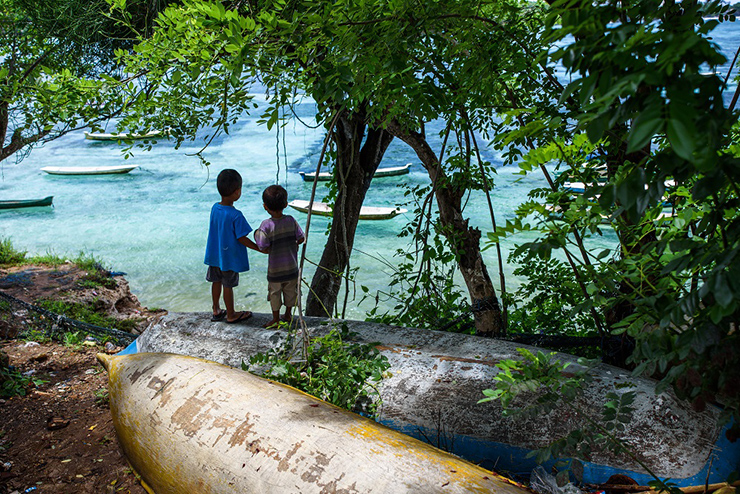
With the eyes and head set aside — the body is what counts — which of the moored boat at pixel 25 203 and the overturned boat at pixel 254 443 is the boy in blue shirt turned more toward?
the moored boat

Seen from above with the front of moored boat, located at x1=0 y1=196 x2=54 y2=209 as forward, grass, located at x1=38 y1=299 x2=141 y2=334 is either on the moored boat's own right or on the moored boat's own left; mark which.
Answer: on the moored boat's own right

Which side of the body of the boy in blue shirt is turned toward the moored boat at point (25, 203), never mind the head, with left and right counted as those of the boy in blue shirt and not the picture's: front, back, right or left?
left

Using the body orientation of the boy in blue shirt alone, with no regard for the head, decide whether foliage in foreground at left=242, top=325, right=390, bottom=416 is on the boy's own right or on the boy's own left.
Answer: on the boy's own right

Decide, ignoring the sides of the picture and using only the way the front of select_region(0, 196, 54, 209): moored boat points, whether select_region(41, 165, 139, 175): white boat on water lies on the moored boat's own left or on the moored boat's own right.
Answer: on the moored boat's own left

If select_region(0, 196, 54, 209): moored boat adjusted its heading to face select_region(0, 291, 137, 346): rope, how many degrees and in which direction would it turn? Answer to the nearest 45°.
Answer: approximately 90° to its right

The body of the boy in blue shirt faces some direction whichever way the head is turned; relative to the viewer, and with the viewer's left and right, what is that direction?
facing away from the viewer and to the right of the viewer

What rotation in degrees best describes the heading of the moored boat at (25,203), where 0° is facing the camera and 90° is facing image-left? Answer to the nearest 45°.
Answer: approximately 270°

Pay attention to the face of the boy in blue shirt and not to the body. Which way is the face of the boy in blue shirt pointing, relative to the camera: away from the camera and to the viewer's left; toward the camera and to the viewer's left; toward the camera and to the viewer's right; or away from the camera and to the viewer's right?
away from the camera and to the viewer's right
